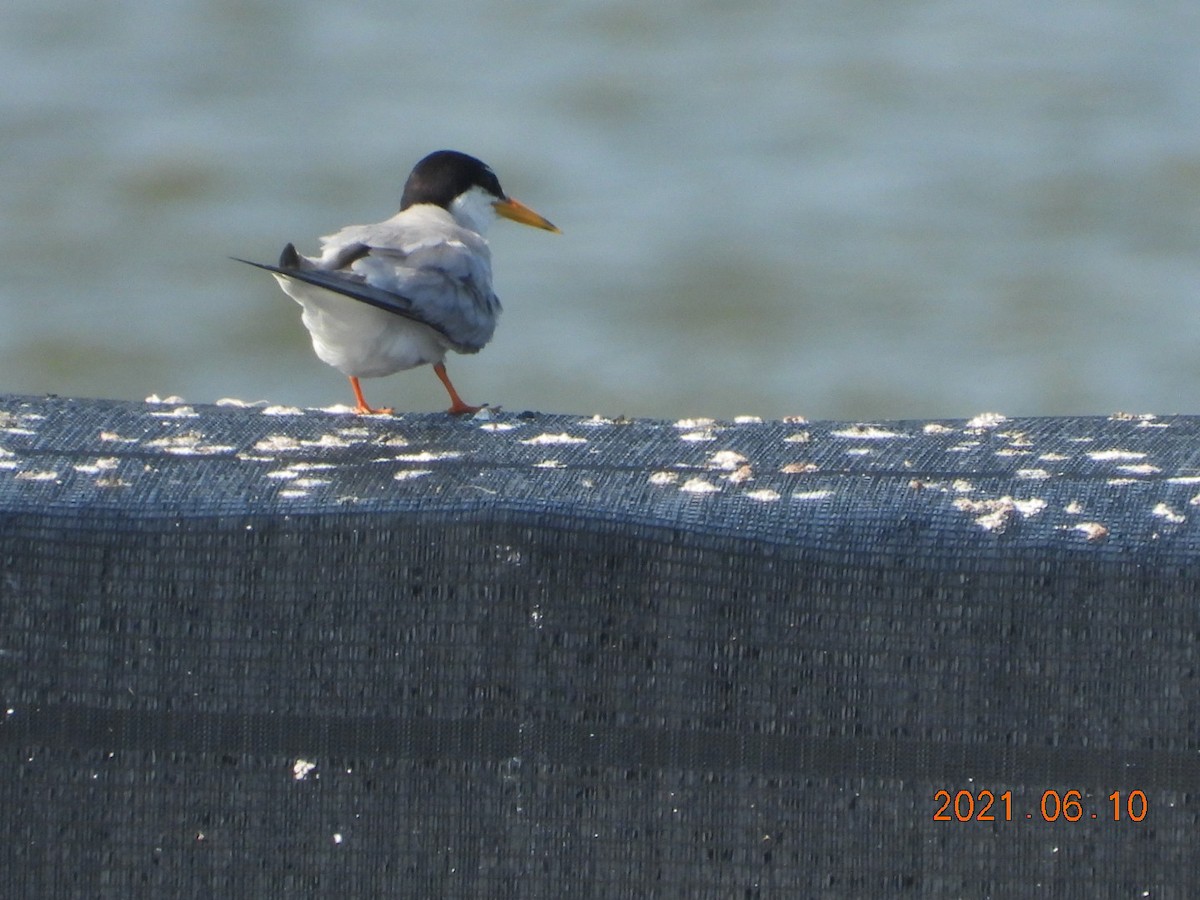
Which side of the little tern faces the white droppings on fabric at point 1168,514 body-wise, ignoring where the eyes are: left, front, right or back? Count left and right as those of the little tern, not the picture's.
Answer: right

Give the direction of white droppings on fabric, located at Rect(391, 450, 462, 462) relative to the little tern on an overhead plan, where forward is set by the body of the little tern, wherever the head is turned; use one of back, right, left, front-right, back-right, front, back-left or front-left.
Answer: back-right

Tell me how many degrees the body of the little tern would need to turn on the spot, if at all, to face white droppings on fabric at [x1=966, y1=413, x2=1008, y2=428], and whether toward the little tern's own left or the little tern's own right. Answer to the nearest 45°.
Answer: approximately 90° to the little tern's own right

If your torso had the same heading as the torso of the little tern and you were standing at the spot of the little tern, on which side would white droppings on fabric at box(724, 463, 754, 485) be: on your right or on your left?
on your right

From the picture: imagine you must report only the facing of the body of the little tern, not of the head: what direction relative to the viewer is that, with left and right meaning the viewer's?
facing away from the viewer and to the right of the viewer

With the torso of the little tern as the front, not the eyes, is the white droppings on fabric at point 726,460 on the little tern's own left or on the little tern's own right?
on the little tern's own right

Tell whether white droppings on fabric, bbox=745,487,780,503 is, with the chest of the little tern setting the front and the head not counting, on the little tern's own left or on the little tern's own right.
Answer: on the little tern's own right
